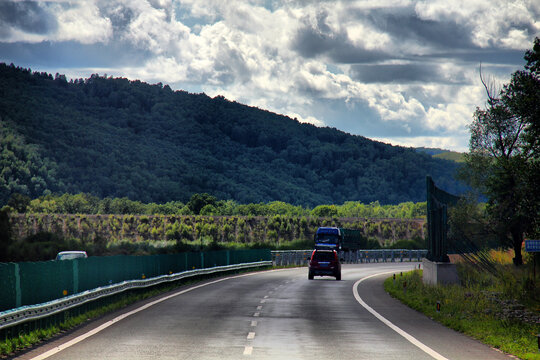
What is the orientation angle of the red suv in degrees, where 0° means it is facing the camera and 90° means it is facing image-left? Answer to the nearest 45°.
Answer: approximately 180°

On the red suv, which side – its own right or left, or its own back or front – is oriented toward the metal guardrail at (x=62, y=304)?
back

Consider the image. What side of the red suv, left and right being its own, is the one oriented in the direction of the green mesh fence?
back
